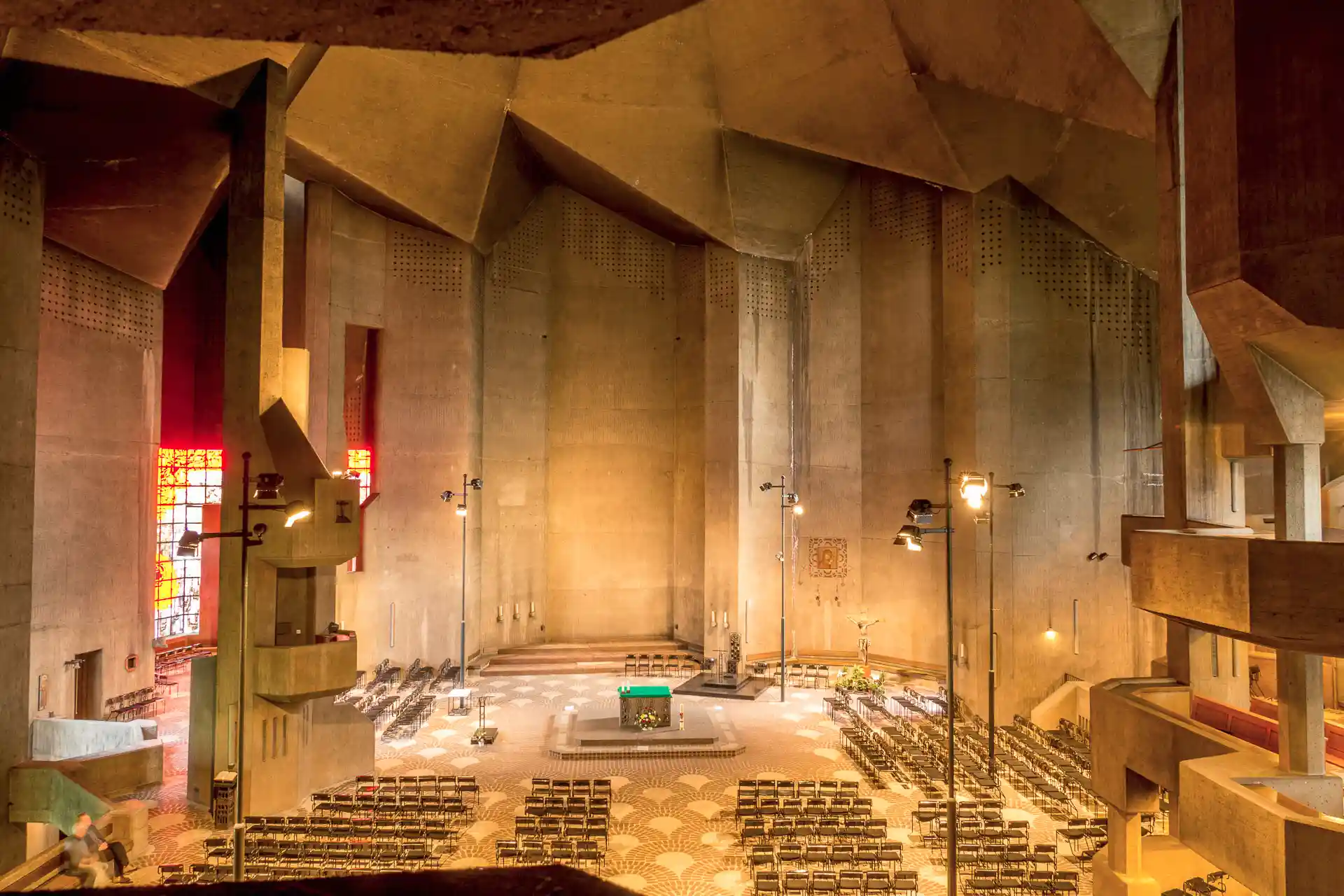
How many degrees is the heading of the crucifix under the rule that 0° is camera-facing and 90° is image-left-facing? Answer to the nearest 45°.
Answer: approximately 0°

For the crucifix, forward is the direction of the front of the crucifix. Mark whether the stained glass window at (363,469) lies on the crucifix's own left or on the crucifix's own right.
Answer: on the crucifix's own right

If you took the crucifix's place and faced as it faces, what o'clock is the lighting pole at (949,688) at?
The lighting pole is roughly at 12 o'clock from the crucifix.

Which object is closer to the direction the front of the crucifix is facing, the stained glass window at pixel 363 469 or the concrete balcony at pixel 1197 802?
the concrete balcony

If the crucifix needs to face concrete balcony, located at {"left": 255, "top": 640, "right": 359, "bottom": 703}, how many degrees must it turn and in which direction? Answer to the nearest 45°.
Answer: approximately 45° to its right
